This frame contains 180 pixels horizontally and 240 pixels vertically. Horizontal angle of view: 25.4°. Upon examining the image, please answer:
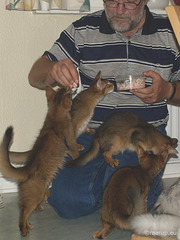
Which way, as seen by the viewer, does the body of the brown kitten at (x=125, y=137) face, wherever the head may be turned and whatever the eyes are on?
to the viewer's right

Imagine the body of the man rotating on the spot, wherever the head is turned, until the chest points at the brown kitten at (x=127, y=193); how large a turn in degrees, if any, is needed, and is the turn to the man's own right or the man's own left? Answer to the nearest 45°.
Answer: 0° — they already face it

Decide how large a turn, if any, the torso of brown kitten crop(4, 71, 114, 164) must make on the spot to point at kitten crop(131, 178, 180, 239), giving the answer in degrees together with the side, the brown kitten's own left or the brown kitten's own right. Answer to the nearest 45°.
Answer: approximately 90° to the brown kitten's own right

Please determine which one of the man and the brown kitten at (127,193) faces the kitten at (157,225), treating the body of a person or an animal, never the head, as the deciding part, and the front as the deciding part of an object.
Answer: the man

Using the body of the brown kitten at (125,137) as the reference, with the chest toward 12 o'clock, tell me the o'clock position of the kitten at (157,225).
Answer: The kitten is roughly at 3 o'clock from the brown kitten.

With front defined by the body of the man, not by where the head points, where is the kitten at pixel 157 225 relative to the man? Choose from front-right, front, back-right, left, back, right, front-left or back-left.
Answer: front

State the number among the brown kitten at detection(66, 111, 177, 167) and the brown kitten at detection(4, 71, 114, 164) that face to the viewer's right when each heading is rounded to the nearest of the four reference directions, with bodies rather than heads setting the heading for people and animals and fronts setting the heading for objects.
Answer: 2

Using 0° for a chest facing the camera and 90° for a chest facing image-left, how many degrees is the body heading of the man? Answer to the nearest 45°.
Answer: approximately 0°

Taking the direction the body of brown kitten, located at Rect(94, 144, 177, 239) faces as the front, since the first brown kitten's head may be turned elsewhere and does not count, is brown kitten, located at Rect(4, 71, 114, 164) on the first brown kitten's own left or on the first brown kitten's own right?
on the first brown kitten's own left
